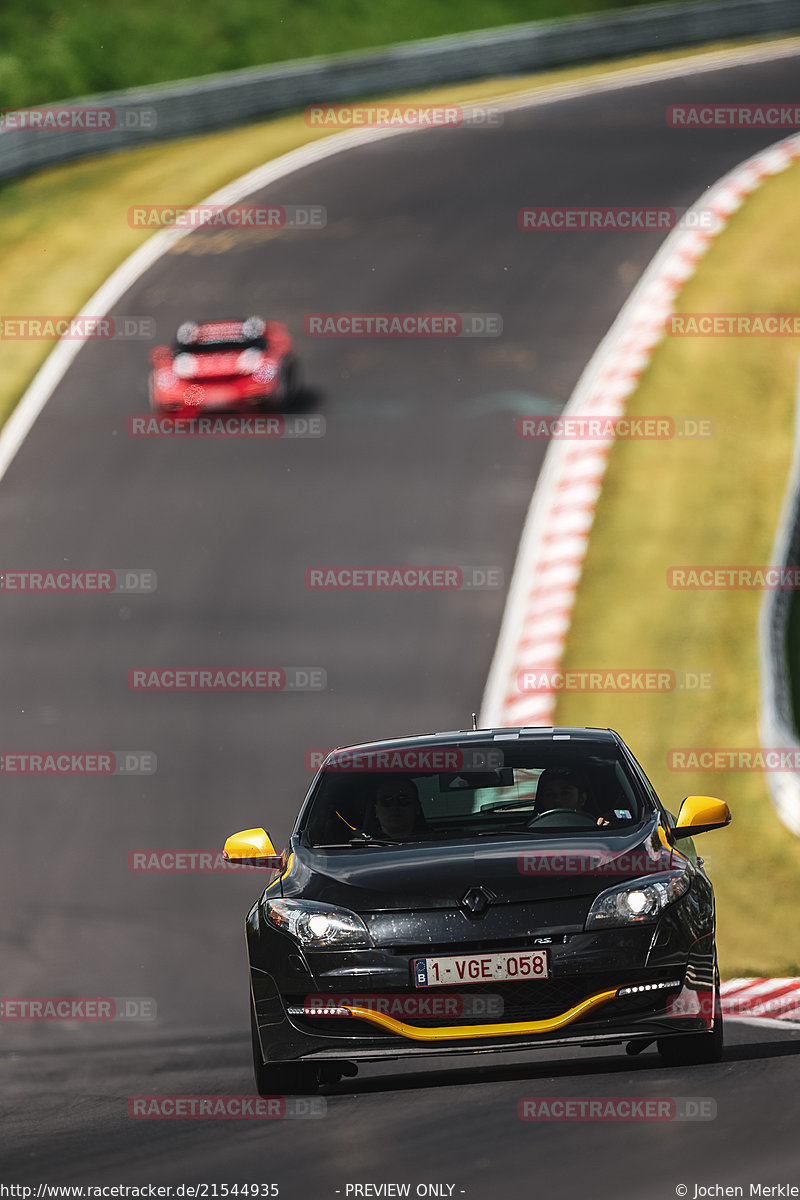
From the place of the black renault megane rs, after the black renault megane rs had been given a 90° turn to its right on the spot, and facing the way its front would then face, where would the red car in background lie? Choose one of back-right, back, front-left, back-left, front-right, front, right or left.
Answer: right

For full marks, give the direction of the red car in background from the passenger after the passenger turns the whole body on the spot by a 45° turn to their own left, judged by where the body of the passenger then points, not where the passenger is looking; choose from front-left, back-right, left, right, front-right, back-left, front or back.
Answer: back-left

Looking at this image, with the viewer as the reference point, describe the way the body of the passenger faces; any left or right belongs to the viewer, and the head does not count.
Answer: facing the viewer
